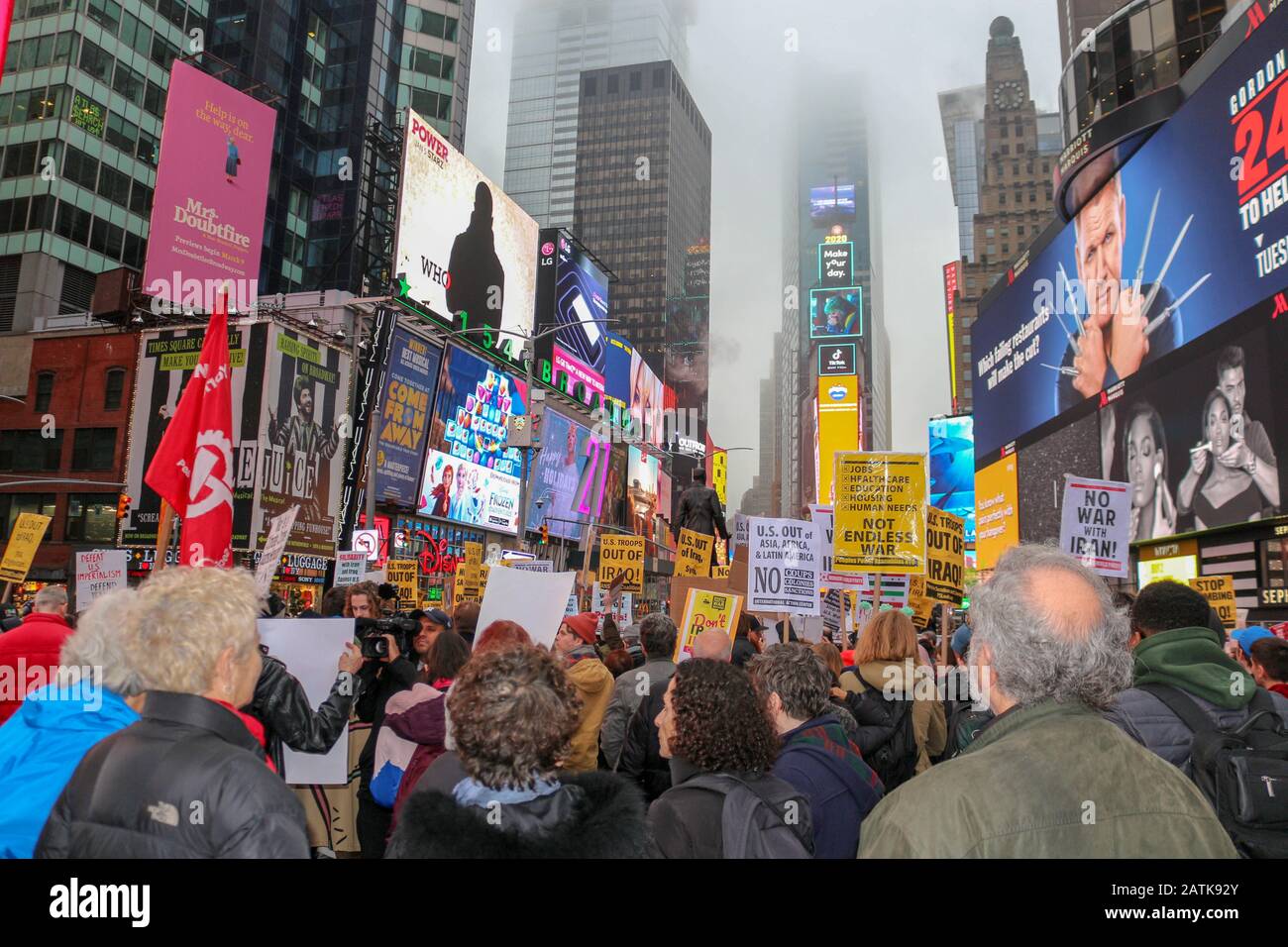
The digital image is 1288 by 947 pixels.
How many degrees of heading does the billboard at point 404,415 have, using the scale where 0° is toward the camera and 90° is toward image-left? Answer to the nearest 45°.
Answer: approximately 315°

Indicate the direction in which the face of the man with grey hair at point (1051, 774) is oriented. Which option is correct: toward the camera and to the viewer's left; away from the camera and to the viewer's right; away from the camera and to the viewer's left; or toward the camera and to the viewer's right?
away from the camera and to the viewer's left

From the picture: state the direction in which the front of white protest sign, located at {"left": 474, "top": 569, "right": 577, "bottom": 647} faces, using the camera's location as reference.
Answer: facing away from the viewer

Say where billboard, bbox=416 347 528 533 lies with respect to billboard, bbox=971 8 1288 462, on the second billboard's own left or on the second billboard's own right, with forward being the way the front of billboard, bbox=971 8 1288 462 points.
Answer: on the second billboard's own right

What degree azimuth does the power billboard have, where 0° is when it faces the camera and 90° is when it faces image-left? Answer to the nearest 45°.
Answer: approximately 315°

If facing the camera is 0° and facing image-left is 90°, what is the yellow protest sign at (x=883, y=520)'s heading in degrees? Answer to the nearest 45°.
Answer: approximately 0°

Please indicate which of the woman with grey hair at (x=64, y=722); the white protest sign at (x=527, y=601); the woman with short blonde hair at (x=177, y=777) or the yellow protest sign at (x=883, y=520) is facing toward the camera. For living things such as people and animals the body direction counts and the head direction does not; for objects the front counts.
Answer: the yellow protest sign

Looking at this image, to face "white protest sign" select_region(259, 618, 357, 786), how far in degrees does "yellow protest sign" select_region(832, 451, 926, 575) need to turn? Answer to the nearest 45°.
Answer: approximately 45° to its right

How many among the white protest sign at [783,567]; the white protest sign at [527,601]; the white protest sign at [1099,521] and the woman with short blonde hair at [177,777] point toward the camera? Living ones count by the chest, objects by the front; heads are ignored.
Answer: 2

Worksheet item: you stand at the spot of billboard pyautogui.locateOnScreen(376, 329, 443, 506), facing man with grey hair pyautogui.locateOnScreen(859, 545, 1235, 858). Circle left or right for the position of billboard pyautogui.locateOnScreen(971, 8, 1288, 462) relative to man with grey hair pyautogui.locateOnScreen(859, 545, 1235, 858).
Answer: left

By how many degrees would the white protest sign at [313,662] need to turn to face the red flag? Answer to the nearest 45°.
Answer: approximately 45° to its left

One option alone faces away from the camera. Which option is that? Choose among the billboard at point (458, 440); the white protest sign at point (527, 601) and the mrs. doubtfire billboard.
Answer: the white protest sign

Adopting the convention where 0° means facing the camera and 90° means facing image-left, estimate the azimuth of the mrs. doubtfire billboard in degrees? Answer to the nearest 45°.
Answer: approximately 315°
